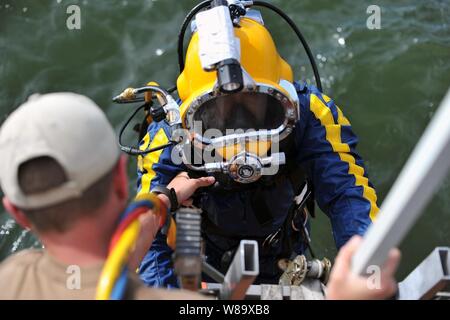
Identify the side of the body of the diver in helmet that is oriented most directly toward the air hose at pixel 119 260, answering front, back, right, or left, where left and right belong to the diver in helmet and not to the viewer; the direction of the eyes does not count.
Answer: front

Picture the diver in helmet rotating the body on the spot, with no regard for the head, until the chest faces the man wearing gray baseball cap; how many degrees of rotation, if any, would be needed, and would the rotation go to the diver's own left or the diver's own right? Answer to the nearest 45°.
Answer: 0° — they already face them

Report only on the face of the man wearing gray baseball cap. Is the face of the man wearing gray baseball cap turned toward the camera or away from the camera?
away from the camera

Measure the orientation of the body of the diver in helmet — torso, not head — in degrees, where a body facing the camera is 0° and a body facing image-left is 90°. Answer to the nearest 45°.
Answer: approximately 0°
